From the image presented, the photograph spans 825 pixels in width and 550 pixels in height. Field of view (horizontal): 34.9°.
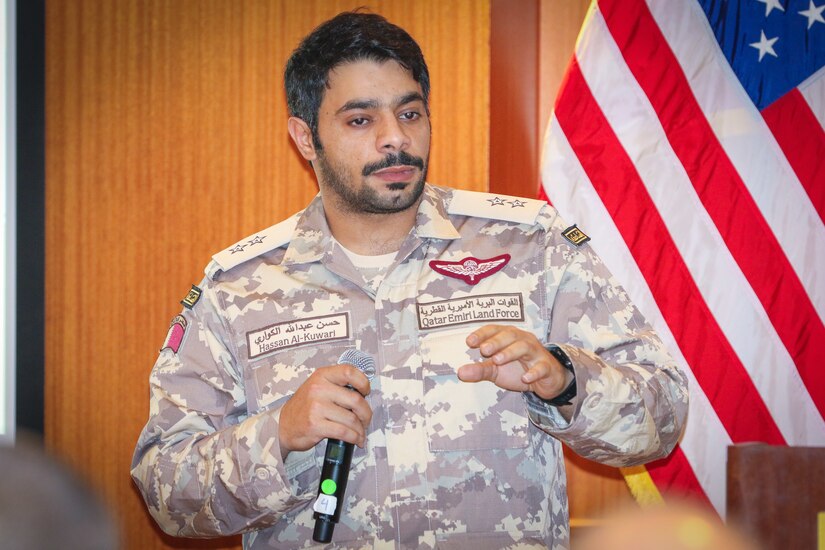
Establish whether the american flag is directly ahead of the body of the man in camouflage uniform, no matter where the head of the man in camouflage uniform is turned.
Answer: no

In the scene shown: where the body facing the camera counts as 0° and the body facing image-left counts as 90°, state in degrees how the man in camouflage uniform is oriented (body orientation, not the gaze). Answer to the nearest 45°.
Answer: approximately 0°
